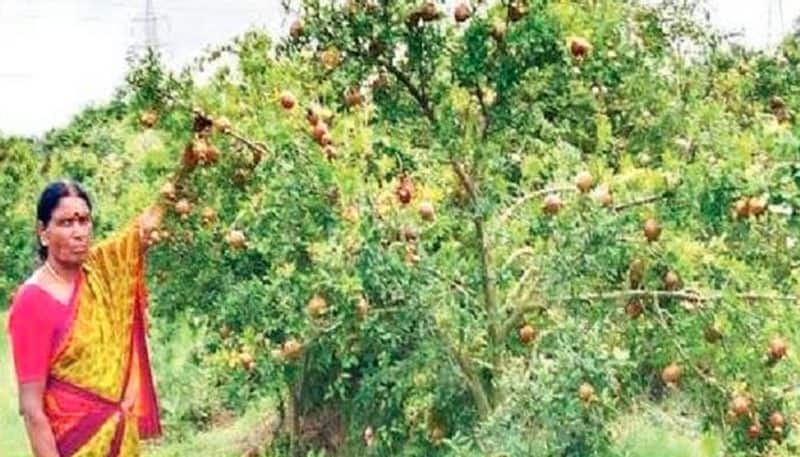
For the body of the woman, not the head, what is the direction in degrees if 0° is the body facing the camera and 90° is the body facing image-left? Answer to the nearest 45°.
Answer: approximately 315°
